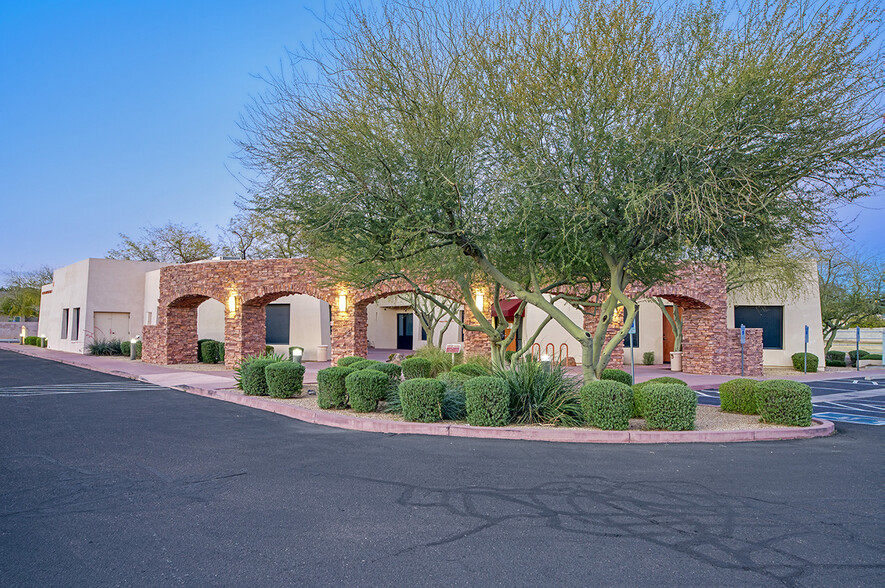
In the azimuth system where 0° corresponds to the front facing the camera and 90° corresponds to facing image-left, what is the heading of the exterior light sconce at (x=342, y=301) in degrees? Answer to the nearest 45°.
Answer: approximately 0°

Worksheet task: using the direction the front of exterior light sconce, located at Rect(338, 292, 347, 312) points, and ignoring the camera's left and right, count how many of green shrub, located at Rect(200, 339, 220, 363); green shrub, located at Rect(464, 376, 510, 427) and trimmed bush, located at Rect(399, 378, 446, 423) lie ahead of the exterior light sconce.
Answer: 2

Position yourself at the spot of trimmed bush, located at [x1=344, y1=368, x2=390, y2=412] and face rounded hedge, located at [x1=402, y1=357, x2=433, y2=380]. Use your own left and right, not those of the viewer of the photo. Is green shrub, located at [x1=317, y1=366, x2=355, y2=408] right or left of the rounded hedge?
left

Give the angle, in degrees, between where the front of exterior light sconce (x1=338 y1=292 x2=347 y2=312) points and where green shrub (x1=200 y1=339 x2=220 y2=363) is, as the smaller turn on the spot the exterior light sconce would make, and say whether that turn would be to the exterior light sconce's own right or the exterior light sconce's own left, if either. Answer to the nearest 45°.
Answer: approximately 135° to the exterior light sconce's own right

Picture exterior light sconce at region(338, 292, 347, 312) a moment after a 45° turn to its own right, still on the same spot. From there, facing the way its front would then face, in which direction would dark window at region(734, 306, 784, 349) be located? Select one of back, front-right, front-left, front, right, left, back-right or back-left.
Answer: back-left

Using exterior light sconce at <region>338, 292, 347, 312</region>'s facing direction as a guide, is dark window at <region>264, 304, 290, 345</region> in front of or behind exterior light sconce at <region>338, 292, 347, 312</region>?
behind

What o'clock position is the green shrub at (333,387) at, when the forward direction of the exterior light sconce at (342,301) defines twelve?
The green shrub is roughly at 12 o'clock from the exterior light sconce.

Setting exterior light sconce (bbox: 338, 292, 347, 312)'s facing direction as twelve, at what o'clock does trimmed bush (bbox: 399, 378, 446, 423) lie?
The trimmed bush is roughly at 12 o'clock from the exterior light sconce.
